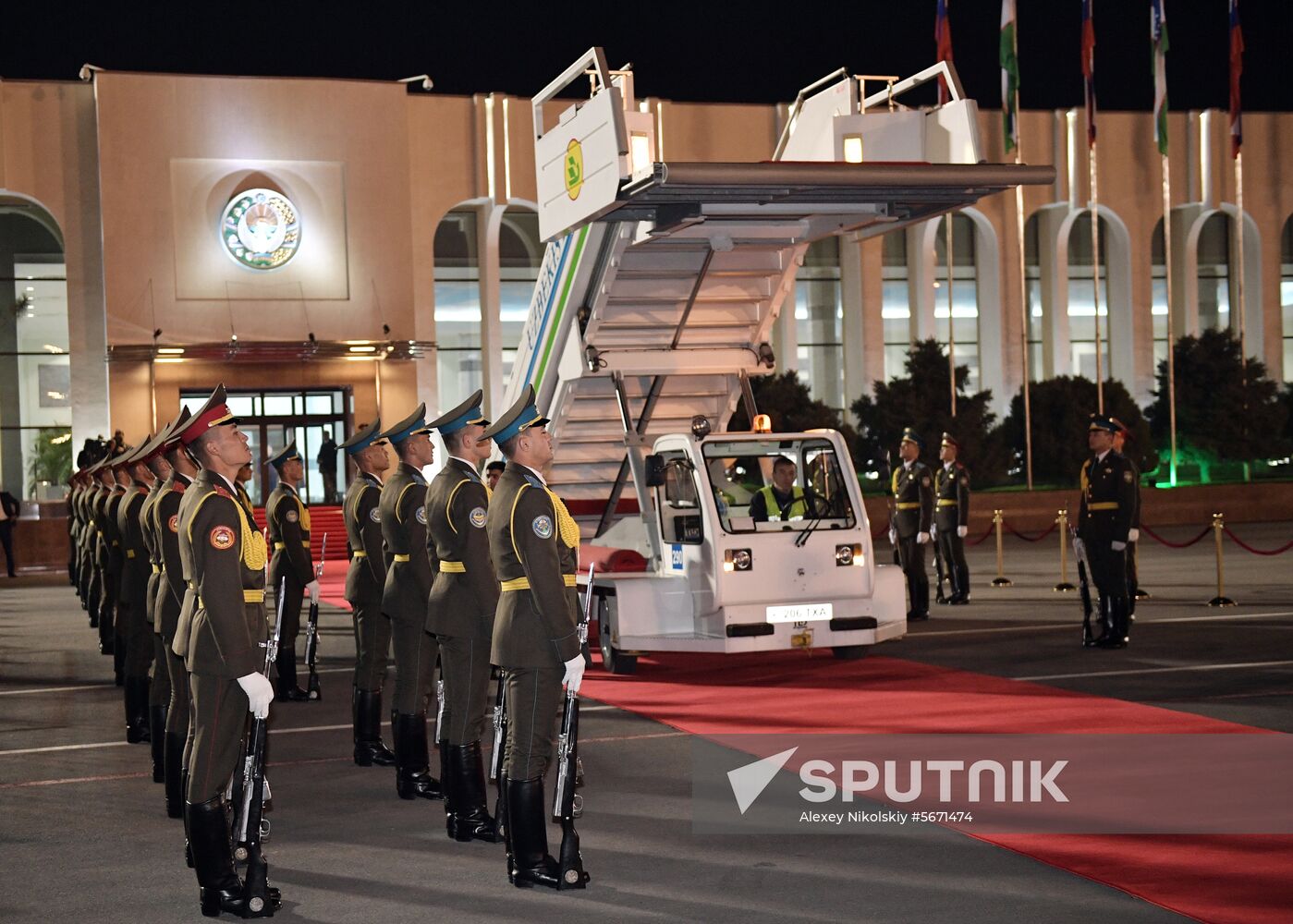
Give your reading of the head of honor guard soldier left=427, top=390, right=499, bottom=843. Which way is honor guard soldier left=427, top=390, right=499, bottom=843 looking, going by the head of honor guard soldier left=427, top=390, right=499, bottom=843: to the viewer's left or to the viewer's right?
to the viewer's right

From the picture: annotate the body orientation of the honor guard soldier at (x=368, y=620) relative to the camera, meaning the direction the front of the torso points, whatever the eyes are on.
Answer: to the viewer's right

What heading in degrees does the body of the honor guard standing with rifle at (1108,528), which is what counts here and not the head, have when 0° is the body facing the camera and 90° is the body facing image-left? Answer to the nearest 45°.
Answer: approximately 45°

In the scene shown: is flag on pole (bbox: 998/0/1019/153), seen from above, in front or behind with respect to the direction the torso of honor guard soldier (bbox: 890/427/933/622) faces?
behind

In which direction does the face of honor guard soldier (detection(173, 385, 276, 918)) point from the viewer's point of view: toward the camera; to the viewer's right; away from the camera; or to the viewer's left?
to the viewer's right

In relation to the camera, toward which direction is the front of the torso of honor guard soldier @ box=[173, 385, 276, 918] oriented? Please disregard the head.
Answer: to the viewer's right

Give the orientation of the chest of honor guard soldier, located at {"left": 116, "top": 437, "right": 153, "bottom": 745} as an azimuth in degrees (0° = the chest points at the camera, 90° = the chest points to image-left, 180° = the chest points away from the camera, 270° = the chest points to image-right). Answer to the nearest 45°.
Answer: approximately 270°

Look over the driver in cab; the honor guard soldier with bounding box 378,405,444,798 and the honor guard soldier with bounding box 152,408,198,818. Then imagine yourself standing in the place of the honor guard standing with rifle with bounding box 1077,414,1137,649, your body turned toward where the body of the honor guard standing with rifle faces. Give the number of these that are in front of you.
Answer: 3

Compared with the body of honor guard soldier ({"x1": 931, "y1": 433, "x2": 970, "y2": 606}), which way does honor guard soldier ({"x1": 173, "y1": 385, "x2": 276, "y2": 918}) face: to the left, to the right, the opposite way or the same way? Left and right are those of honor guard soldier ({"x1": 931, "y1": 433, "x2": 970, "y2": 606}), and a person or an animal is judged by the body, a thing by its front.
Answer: the opposite way

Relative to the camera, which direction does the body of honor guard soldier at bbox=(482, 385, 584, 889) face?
to the viewer's right

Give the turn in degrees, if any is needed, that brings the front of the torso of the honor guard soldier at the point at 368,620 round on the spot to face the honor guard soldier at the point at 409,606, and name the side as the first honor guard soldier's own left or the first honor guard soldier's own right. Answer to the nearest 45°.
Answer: approximately 90° to the first honor guard soldier's own right

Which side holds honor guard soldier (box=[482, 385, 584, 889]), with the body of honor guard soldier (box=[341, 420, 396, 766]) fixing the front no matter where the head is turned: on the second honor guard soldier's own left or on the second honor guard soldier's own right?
on the second honor guard soldier's own right
